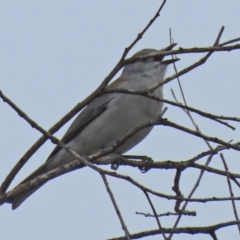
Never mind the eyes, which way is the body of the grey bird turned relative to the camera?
to the viewer's right
